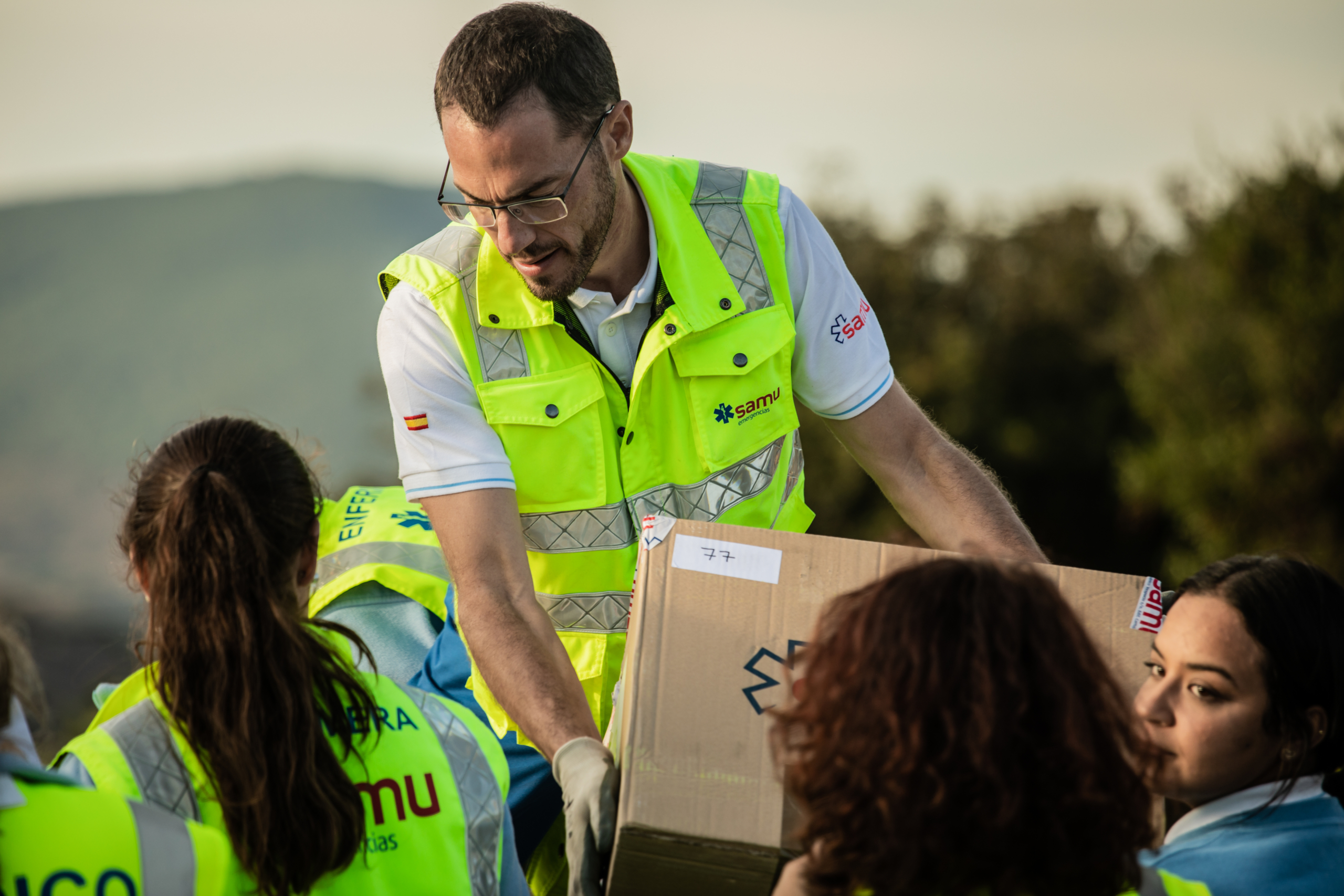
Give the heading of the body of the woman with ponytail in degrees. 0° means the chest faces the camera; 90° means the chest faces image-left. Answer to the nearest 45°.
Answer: approximately 180°

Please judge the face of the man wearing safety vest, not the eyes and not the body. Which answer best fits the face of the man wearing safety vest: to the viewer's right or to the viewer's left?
to the viewer's left

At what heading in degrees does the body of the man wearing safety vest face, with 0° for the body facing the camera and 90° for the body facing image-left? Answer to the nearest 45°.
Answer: approximately 0°

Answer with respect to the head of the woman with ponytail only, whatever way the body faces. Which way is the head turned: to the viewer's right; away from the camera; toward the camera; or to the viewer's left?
away from the camera

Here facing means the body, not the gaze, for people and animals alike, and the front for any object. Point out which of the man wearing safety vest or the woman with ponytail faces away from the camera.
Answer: the woman with ponytail

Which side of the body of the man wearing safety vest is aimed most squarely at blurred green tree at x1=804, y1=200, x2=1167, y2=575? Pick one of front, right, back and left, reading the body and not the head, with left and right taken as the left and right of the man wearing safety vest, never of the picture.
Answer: back

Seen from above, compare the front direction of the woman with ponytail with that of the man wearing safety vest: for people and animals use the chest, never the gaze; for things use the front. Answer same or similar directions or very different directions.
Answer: very different directions

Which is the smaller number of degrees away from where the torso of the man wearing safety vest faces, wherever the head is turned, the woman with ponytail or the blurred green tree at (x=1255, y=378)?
the woman with ponytail

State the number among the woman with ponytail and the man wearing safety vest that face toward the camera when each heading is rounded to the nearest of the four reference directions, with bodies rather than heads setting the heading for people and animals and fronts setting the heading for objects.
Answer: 1
